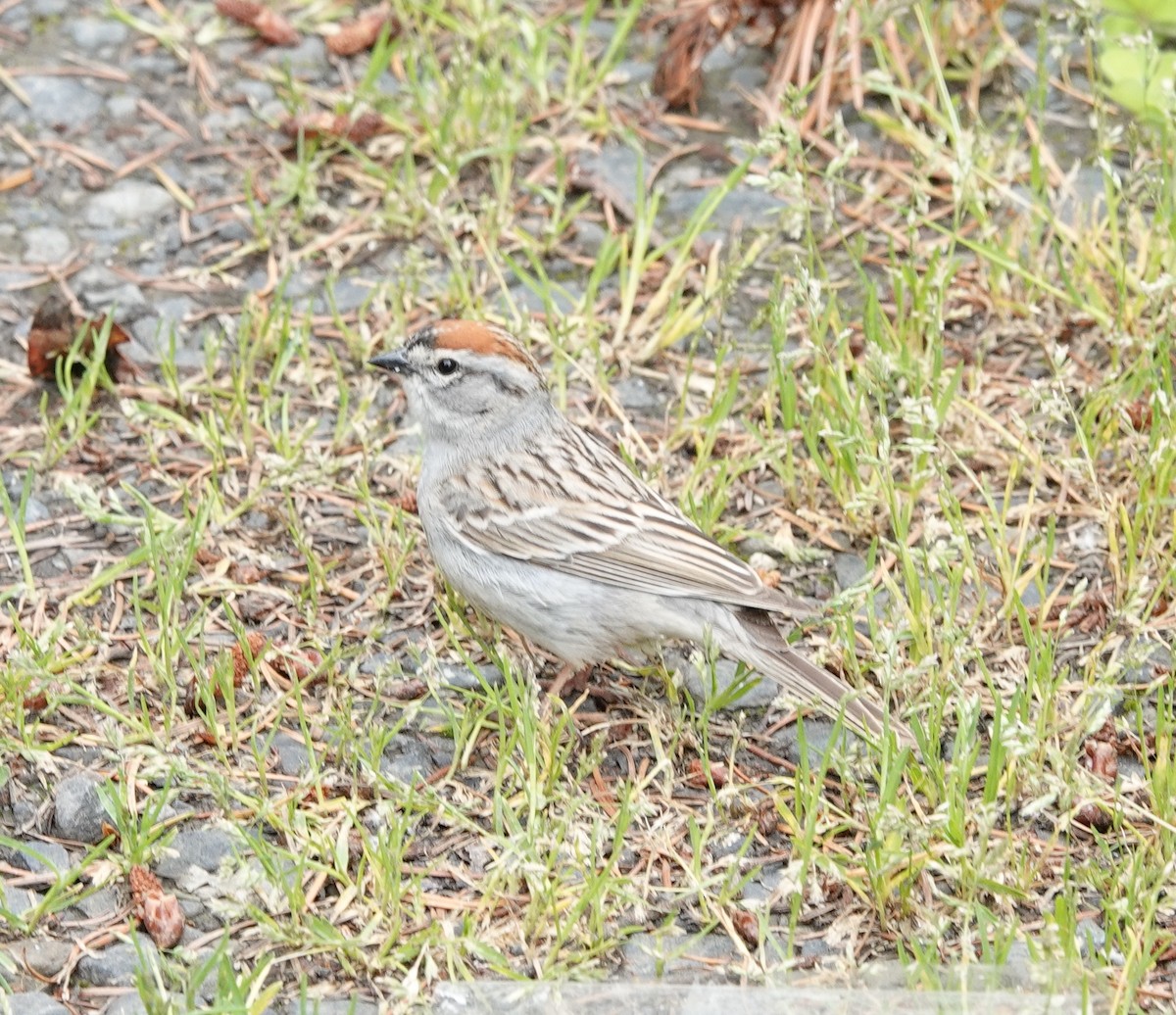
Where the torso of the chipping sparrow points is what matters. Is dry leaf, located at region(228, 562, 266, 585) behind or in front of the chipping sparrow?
in front

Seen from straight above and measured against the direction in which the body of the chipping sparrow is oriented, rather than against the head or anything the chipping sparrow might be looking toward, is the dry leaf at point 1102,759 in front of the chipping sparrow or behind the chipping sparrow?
behind

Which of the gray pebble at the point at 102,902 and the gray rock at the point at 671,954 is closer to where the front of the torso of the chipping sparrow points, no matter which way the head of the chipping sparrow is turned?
the gray pebble

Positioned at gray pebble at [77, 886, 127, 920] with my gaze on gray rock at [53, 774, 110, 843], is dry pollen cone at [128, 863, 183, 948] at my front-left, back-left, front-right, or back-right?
back-right

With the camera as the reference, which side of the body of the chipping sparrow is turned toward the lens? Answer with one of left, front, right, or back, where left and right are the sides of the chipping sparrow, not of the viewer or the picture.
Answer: left

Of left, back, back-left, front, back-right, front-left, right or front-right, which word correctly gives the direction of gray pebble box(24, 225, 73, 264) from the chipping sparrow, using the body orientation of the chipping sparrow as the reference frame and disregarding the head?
front-right

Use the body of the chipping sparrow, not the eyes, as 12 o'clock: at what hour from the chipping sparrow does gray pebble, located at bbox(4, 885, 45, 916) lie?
The gray pebble is roughly at 10 o'clock from the chipping sparrow.

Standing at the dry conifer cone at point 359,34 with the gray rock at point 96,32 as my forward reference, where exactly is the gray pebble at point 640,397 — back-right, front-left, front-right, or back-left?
back-left

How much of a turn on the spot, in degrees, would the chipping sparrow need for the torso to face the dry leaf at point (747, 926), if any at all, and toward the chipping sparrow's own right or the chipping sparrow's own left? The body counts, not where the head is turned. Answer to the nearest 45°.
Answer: approximately 135° to the chipping sparrow's own left

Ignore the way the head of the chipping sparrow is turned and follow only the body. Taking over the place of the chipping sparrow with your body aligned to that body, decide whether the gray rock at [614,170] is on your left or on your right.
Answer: on your right

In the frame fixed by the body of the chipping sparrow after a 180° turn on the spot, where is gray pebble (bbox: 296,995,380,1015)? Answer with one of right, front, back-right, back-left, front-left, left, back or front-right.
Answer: right

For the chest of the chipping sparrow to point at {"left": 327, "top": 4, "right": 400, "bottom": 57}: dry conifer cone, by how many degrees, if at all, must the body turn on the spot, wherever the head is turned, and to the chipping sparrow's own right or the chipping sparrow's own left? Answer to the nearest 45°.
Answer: approximately 45° to the chipping sparrow's own right

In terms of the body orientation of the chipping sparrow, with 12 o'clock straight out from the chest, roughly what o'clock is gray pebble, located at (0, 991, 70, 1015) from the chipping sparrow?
The gray pebble is roughly at 10 o'clock from the chipping sparrow.

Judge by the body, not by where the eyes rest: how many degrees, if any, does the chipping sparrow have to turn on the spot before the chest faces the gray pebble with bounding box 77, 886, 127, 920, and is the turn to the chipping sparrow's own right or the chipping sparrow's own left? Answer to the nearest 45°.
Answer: approximately 45° to the chipping sparrow's own left

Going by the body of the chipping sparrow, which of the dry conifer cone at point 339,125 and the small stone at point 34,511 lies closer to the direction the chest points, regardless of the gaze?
the small stone

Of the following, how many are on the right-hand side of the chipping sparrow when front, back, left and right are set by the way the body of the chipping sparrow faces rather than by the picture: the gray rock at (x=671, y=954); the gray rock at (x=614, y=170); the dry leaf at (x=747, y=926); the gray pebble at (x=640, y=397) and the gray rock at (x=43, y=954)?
2

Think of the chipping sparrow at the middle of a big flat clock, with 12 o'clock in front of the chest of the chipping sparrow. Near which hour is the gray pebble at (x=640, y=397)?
The gray pebble is roughly at 3 o'clock from the chipping sparrow.
